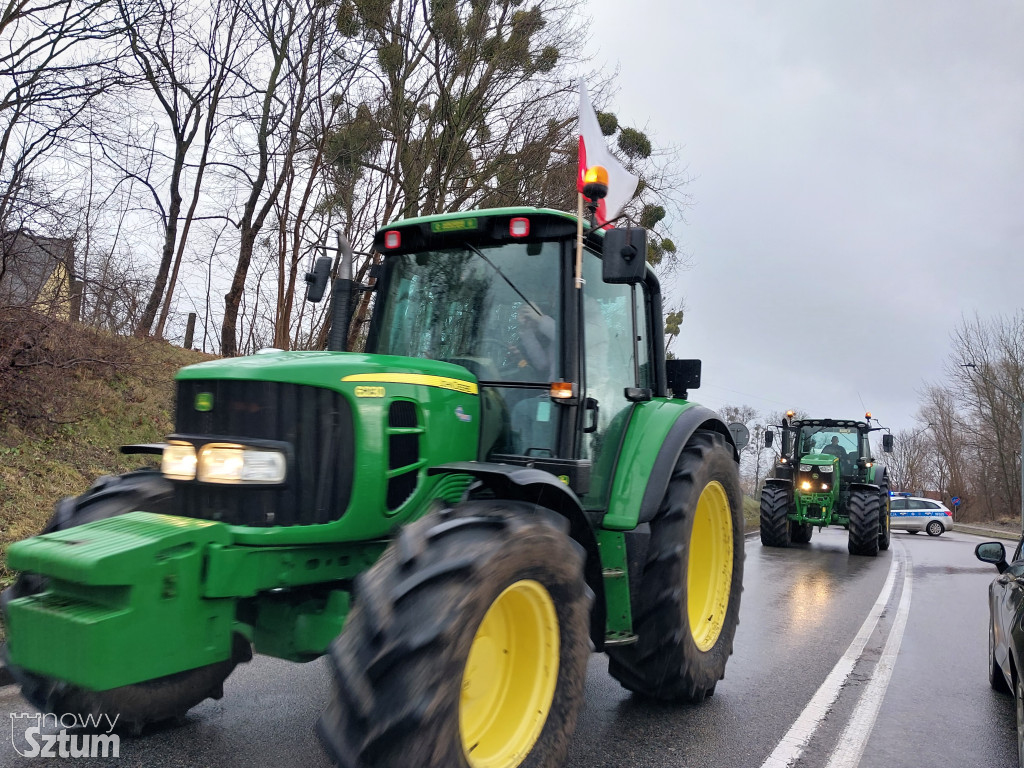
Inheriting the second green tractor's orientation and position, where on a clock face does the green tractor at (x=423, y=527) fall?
The green tractor is roughly at 12 o'clock from the second green tractor.

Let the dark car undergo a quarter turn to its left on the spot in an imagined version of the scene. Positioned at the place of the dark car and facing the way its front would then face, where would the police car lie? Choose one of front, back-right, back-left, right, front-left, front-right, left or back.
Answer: right

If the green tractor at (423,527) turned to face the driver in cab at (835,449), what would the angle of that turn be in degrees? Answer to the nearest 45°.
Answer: approximately 180°

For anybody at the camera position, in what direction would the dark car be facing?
facing away from the viewer

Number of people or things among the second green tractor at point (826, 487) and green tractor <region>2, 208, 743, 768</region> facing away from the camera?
0

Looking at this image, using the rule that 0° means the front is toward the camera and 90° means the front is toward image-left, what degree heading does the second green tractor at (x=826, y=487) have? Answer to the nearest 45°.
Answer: approximately 0°

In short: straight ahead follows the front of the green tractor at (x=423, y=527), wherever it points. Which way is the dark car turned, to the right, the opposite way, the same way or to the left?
the opposite way

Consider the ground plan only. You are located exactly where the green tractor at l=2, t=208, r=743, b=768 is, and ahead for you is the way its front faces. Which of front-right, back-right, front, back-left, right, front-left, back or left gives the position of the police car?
back

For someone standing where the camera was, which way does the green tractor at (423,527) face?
facing the viewer and to the left of the viewer

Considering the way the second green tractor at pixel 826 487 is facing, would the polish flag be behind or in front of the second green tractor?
in front

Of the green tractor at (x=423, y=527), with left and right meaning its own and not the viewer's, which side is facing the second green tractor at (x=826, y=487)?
back

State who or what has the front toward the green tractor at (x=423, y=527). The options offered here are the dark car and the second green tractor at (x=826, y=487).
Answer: the second green tractor

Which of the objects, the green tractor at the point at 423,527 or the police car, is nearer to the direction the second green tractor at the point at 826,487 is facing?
the green tractor

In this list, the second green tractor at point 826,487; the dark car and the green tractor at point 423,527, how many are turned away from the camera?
1
